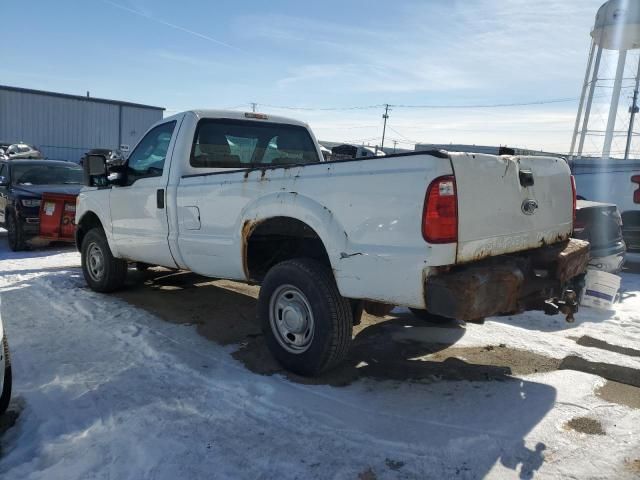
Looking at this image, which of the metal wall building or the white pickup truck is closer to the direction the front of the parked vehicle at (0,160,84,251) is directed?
the white pickup truck

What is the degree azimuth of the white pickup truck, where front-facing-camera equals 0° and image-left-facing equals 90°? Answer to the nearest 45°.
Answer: approximately 135°

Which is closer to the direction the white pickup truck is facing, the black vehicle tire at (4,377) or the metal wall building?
the metal wall building

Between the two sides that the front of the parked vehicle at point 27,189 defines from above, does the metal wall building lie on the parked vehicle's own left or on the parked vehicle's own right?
on the parked vehicle's own left

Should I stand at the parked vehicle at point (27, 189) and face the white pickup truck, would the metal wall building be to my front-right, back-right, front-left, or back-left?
back-left

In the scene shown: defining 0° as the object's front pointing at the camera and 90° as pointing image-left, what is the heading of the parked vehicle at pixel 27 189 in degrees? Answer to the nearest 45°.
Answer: approximately 315°

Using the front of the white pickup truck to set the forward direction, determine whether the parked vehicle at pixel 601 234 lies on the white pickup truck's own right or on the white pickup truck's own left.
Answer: on the white pickup truck's own right

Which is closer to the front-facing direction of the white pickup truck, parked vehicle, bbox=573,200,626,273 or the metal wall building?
the metal wall building

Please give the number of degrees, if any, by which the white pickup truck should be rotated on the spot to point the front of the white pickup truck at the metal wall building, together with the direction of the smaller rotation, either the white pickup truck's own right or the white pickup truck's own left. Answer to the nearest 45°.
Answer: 0° — it already faces it

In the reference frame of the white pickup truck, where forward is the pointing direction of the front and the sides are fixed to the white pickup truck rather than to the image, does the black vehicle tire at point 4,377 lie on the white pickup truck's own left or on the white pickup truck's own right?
on the white pickup truck's own left
